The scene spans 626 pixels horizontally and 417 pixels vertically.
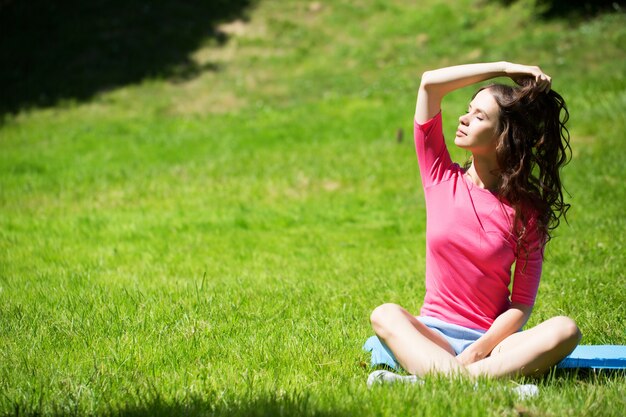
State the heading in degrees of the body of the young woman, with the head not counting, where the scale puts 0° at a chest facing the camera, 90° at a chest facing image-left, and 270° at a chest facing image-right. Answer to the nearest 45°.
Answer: approximately 0°
